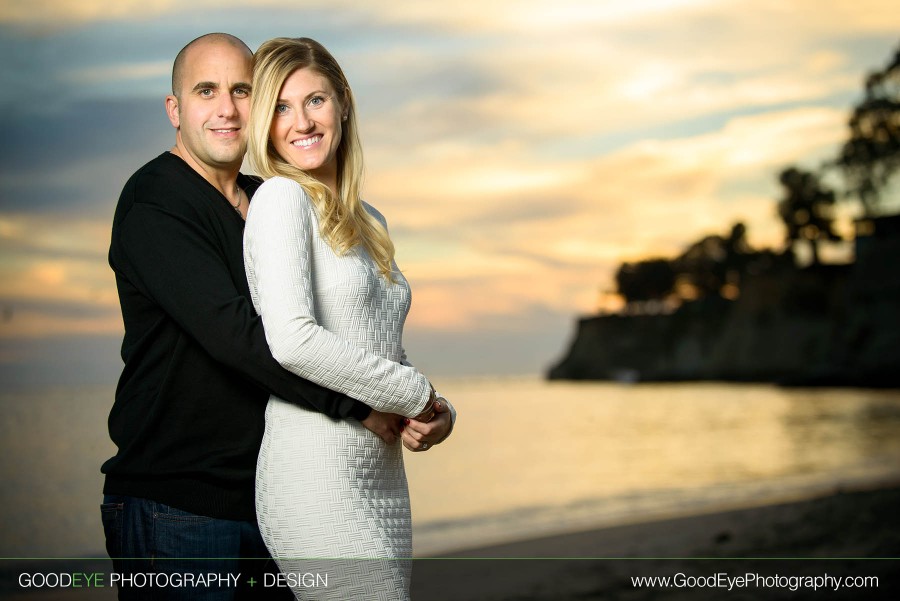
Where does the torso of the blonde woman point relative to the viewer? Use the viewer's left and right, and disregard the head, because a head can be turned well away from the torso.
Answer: facing the viewer and to the right of the viewer

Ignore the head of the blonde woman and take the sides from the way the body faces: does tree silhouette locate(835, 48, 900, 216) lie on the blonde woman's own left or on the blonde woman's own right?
on the blonde woman's own left
